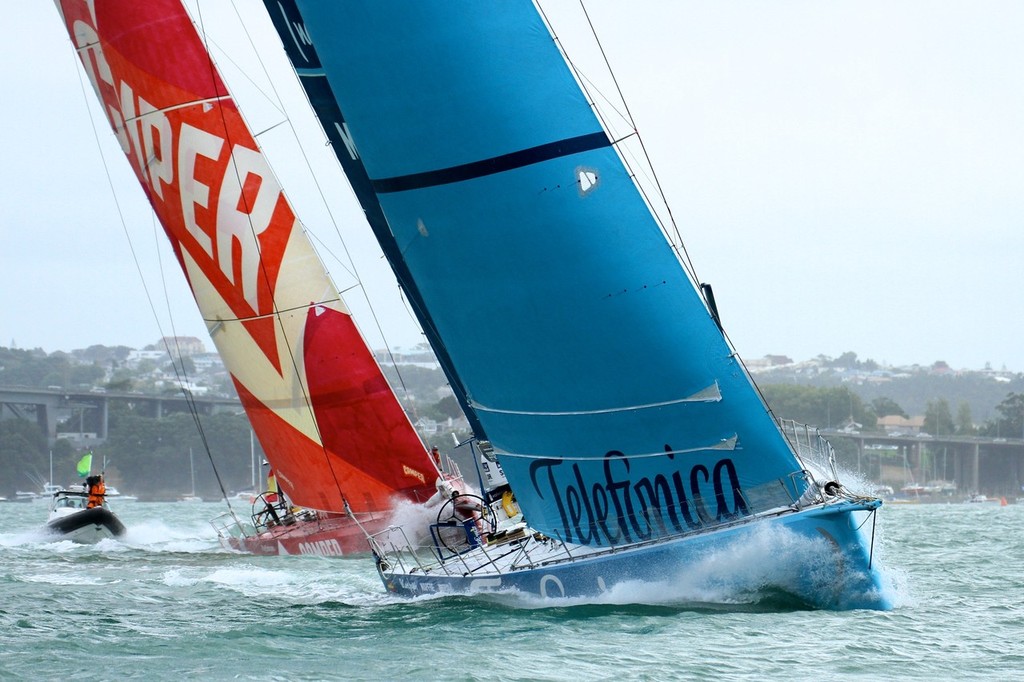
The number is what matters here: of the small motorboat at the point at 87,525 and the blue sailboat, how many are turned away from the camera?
0

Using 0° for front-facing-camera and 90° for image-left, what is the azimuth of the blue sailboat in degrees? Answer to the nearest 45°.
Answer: approximately 315°

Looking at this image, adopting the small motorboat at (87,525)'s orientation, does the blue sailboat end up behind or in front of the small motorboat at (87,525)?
in front

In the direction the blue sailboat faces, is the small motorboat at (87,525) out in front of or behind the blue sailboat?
behind

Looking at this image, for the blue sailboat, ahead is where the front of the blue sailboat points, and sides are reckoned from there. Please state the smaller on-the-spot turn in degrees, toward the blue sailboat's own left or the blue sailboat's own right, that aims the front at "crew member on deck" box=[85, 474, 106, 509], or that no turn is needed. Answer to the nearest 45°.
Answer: approximately 180°

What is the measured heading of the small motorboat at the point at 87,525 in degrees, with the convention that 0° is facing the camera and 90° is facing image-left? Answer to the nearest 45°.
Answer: approximately 315°
